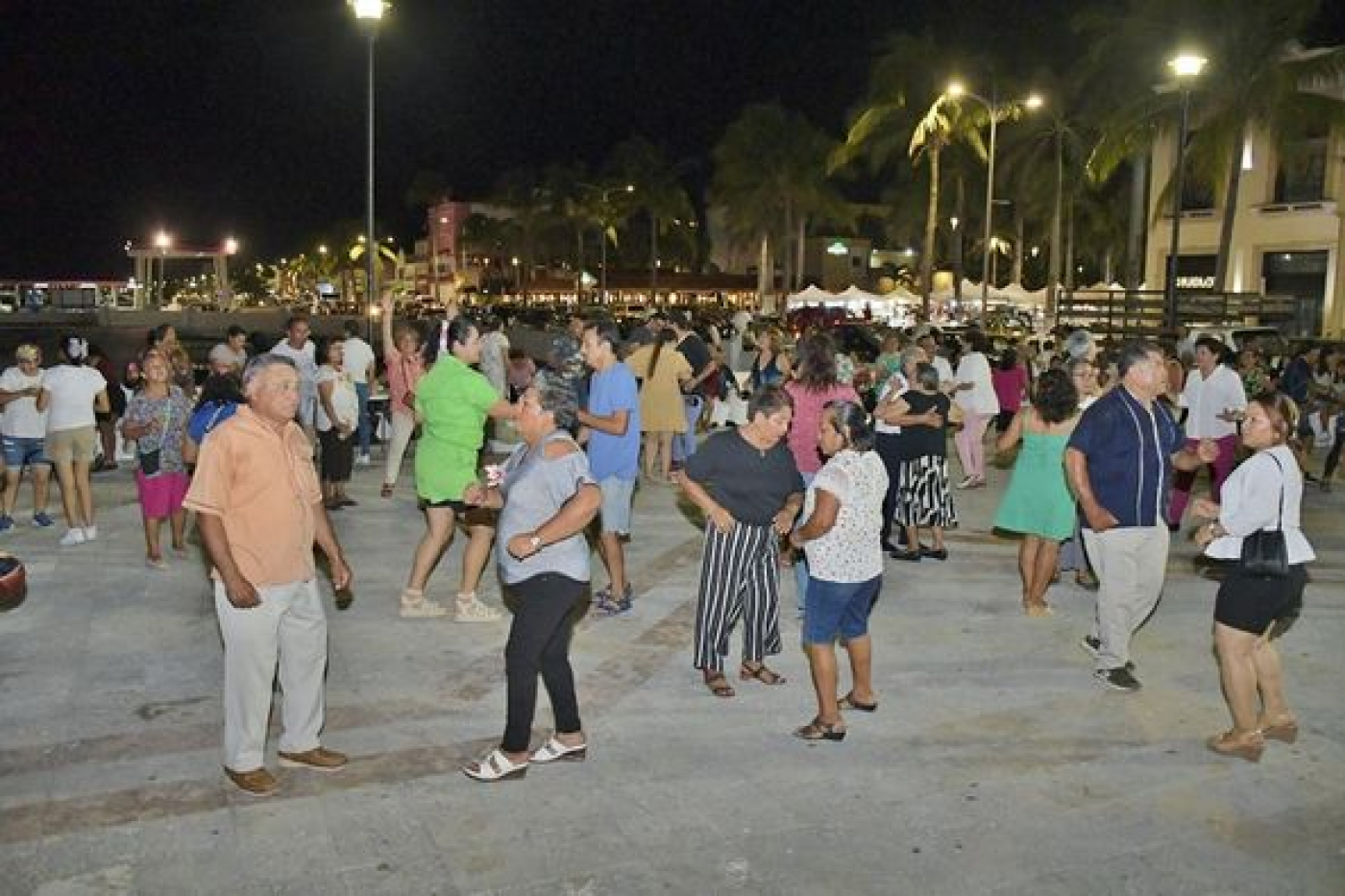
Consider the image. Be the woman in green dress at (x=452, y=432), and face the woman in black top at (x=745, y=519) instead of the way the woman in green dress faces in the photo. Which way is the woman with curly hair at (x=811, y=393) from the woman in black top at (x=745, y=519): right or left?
left

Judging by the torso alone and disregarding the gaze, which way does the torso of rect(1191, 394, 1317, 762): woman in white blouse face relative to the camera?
to the viewer's left

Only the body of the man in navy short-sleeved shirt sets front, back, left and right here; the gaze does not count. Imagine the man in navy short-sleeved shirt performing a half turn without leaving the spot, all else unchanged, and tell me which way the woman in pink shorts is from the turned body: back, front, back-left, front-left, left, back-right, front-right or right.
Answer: front-left

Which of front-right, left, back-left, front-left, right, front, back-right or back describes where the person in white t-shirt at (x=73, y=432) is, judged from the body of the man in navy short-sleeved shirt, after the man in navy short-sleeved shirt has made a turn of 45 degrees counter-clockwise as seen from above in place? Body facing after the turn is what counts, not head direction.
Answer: back

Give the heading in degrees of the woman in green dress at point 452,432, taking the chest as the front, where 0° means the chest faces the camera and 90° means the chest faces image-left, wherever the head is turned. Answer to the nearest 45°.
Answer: approximately 270°

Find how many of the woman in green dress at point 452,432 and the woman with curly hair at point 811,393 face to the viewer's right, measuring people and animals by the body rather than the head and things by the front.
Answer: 1
